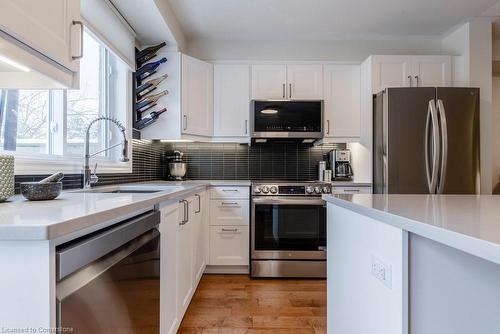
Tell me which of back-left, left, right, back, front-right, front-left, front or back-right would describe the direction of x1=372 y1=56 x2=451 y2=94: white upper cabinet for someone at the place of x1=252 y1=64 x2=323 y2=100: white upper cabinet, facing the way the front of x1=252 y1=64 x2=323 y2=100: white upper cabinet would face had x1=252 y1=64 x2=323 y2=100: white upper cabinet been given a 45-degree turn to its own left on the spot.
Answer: front-left

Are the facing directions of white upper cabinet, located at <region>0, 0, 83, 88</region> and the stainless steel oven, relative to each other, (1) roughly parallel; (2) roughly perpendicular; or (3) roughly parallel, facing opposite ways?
roughly perpendicular

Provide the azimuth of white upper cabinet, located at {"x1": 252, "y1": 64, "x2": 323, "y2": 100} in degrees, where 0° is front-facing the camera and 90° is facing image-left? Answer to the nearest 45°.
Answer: approximately 0°

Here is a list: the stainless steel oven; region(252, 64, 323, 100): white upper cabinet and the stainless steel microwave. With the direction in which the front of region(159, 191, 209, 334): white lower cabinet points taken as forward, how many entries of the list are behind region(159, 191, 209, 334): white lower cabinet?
0

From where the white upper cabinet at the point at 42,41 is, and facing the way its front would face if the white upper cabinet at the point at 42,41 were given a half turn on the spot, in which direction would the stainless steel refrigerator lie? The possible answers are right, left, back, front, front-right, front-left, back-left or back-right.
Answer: back-right

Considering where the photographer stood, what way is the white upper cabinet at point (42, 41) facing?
facing the viewer and to the right of the viewer

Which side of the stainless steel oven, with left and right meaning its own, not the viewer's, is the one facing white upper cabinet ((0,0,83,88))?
front

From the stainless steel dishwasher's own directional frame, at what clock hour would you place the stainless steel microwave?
The stainless steel microwave is roughly at 9 o'clock from the stainless steel dishwasher.

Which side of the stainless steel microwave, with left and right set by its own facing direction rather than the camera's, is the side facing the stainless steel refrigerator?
left

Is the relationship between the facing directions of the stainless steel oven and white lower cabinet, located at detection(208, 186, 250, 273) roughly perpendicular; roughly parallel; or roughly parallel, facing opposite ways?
roughly parallel

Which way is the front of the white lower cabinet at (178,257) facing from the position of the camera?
facing to the right of the viewer

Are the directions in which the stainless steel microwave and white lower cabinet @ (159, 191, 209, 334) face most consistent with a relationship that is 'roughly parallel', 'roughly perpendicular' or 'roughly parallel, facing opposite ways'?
roughly perpendicular

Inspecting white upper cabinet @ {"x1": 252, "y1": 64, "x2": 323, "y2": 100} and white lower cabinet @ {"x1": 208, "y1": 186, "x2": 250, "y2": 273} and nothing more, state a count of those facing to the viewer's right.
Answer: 0

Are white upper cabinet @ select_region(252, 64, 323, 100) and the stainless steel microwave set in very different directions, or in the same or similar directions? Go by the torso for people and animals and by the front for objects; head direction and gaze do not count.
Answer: same or similar directions

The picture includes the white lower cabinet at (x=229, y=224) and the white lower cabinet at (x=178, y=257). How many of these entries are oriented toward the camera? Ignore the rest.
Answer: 1

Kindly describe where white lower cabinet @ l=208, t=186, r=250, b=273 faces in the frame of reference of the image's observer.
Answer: facing the viewer

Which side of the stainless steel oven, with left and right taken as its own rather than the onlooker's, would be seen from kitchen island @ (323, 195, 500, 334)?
front

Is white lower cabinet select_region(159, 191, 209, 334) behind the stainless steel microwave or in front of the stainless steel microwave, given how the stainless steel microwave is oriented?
in front
